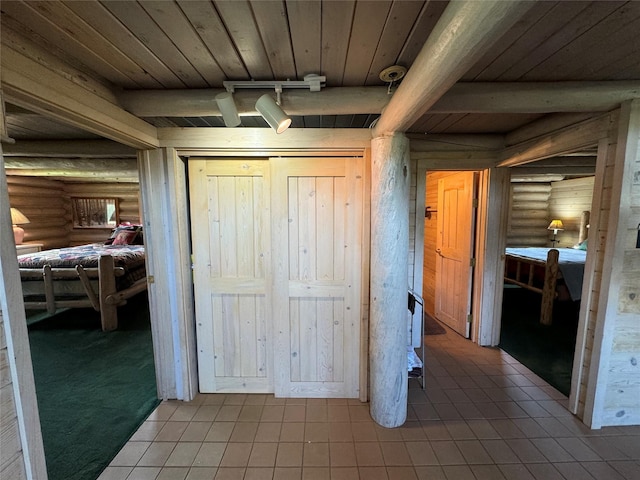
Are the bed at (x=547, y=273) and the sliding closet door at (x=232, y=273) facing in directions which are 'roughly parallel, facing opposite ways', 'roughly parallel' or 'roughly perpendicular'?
roughly perpendicular

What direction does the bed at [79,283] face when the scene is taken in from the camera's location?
facing the viewer and to the left of the viewer

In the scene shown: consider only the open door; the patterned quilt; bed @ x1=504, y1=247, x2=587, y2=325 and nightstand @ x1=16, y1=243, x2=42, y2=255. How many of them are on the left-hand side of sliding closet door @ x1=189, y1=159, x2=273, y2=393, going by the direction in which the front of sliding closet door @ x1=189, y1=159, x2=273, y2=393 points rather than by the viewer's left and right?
2

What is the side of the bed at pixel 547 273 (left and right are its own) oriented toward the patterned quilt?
front

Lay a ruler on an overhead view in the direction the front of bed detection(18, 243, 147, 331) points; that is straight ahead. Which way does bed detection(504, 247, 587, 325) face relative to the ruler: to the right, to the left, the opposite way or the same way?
to the right

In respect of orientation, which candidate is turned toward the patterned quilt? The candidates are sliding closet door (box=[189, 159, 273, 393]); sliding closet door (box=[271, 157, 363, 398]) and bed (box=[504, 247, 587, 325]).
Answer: the bed

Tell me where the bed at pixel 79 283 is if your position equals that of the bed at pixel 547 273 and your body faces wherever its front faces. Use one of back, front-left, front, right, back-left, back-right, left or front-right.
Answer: front

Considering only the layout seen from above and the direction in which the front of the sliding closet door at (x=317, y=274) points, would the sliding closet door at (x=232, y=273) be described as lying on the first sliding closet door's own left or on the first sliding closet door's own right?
on the first sliding closet door's own right

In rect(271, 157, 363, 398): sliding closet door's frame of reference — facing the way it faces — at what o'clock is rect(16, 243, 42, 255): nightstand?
The nightstand is roughly at 4 o'clock from the sliding closet door.

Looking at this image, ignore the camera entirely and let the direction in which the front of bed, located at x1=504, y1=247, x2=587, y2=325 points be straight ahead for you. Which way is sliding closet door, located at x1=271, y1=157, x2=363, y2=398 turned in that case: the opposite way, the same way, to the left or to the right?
to the left

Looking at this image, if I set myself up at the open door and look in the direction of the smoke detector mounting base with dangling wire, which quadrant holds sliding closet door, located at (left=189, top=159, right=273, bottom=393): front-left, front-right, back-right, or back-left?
front-right

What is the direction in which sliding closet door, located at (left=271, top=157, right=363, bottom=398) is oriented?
toward the camera

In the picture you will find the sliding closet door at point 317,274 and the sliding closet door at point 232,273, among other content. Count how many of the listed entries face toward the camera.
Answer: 2

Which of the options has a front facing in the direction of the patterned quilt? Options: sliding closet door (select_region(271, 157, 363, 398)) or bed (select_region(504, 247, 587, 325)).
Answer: the bed
